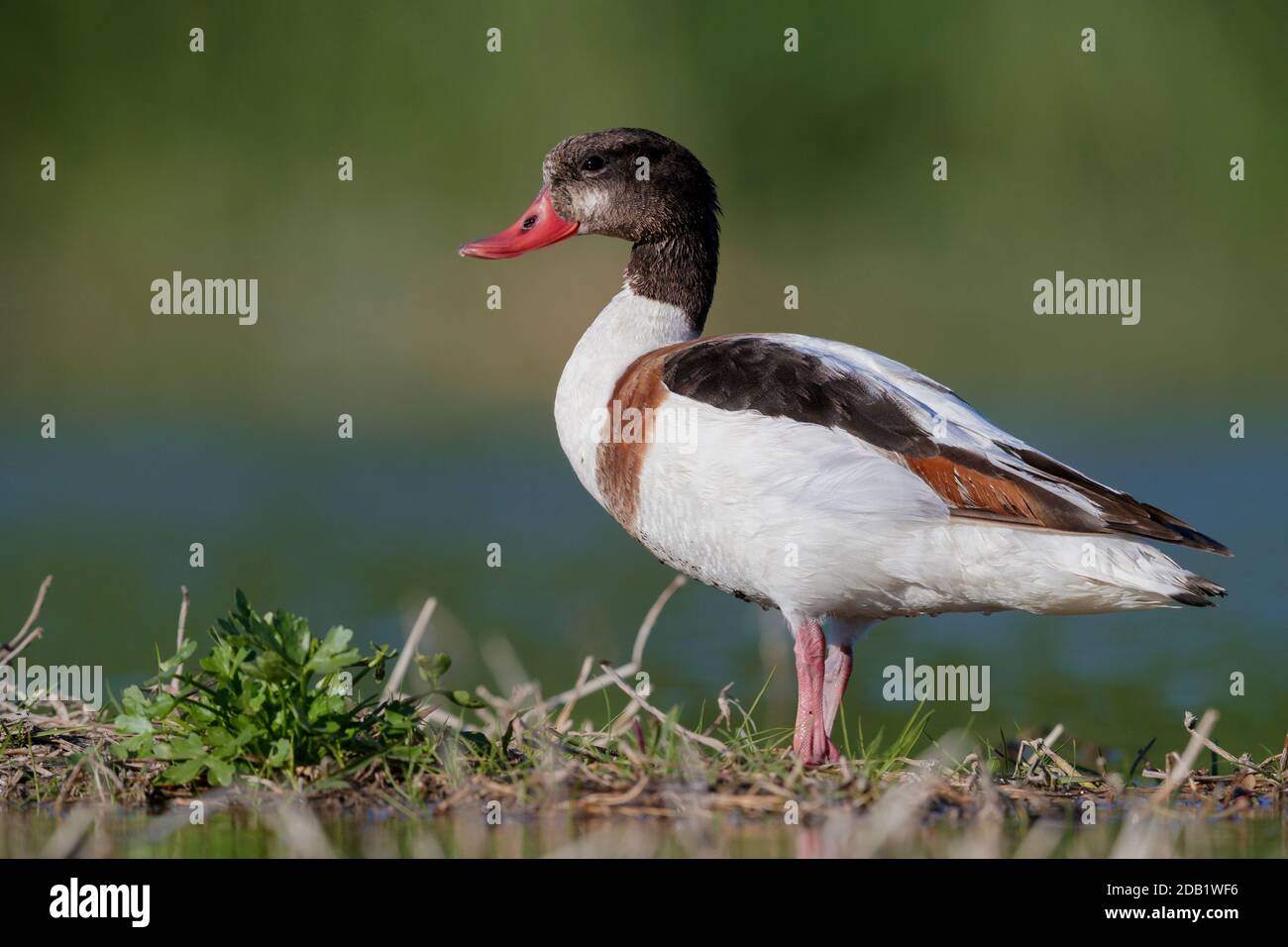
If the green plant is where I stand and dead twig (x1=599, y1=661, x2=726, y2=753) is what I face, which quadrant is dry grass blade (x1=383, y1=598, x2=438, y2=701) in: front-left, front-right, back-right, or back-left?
front-left

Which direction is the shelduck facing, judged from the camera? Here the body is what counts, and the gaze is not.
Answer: to the viewer's left

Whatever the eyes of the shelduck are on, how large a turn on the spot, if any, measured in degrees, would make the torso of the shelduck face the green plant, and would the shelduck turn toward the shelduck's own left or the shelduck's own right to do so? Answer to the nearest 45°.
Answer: approximately 45° to the shelduck's own left

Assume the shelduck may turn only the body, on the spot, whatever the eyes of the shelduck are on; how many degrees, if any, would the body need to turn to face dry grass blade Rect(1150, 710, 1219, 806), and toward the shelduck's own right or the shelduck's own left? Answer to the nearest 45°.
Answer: approximately 135° to the shelduck's own left

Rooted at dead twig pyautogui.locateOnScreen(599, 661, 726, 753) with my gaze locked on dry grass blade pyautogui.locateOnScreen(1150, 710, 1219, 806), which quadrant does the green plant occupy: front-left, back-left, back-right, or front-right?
back-right

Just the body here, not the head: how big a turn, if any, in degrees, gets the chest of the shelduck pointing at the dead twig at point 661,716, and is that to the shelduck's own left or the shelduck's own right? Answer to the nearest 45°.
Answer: approximately 45° to the shelduck's own left

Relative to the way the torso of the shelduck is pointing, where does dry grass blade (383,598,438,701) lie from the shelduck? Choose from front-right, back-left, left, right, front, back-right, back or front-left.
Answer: front
